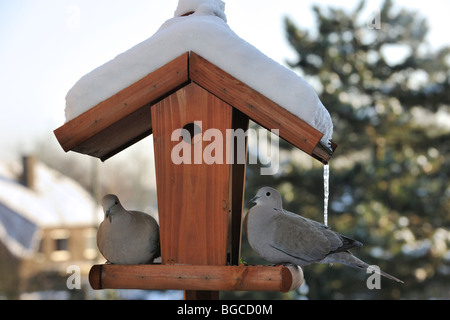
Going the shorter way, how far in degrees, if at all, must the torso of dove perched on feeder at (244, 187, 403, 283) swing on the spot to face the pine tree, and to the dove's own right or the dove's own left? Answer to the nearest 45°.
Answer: approximately 90° to the dove's own right

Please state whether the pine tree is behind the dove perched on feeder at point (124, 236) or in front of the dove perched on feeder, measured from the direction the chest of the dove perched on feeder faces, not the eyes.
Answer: behind

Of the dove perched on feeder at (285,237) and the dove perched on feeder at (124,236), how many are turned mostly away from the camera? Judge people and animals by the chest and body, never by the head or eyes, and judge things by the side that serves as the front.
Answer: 0

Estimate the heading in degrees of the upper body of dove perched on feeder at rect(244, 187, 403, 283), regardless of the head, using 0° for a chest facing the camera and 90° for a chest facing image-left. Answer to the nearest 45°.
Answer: approximately 90°

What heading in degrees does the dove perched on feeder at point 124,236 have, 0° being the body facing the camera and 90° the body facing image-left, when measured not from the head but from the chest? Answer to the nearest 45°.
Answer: approximately 45°
